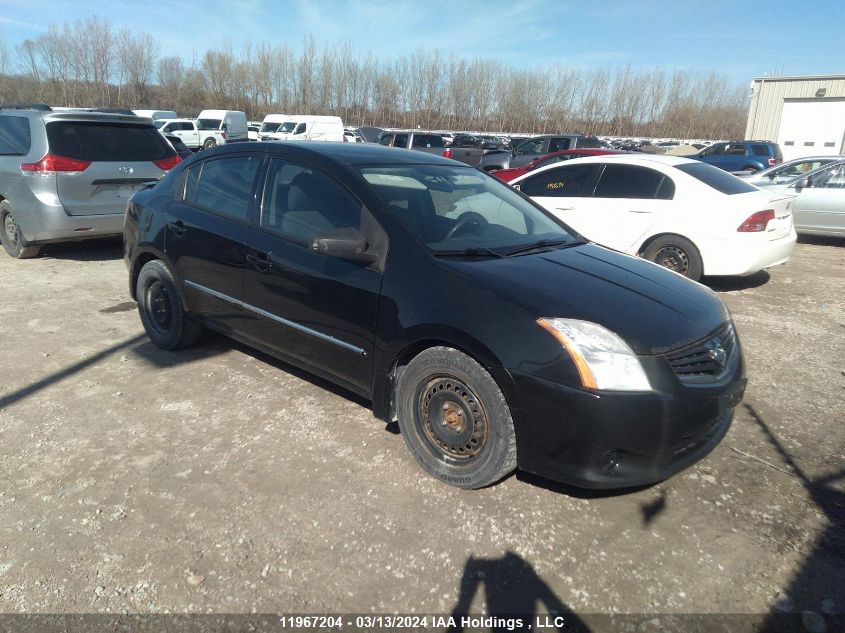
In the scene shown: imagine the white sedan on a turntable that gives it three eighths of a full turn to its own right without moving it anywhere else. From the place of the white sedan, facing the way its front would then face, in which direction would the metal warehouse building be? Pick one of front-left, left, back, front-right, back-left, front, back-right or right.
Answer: left

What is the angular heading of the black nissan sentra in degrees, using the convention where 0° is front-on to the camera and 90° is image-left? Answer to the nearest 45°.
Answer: approximately 315°

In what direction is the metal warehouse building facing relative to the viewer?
toward the camera

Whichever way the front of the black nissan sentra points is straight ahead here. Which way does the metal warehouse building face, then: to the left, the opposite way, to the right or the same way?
to the right

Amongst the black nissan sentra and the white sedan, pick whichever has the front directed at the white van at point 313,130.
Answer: the white sedan

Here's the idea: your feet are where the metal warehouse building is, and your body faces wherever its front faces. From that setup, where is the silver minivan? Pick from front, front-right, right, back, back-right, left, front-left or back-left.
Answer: front

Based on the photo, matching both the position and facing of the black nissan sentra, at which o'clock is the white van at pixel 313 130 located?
The white van is roughly at 7 o'clock from the black nissan sentra.

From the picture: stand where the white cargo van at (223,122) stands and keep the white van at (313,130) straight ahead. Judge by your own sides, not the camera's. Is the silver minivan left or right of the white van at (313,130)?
right

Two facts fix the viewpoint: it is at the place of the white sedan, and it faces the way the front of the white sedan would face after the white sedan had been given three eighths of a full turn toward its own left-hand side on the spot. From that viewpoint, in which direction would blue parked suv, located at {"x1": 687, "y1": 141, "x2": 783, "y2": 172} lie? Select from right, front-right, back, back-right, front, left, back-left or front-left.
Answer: back

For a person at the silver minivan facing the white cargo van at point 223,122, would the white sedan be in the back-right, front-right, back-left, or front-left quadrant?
back-right

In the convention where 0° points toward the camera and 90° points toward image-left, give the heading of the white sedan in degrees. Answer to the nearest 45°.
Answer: approximately 135°

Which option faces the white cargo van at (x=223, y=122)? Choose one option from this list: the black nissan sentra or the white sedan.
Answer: the white sedan
